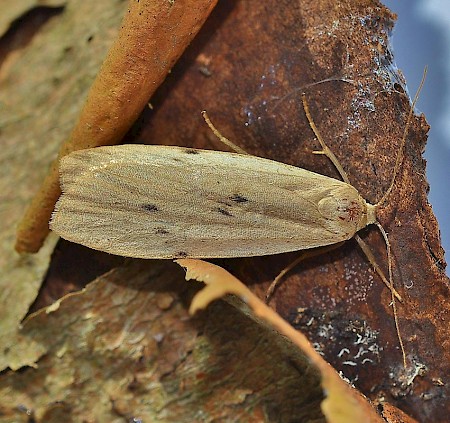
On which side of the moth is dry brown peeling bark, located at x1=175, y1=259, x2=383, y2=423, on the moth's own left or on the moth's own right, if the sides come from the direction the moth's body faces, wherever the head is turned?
on the moth's own right

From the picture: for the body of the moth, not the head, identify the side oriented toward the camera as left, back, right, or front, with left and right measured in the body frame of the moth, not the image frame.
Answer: right
